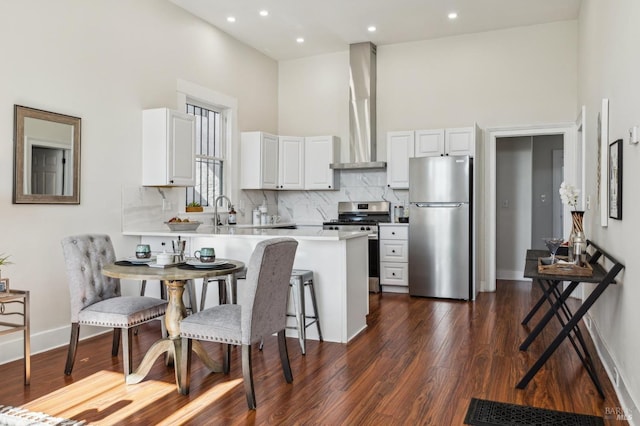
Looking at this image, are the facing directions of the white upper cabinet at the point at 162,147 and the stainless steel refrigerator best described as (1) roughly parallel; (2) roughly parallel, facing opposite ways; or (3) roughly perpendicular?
roughly perpendicular

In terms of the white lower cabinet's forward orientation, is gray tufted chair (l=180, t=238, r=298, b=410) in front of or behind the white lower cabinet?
in front

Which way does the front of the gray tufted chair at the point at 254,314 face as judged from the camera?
facing away from the viewer and to the left of the viewer

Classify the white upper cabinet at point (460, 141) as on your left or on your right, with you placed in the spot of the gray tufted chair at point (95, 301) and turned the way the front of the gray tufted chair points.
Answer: on your left

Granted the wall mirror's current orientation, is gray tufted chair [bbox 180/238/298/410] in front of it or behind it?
in front

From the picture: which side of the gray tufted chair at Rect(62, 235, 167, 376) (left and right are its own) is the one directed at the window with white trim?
left

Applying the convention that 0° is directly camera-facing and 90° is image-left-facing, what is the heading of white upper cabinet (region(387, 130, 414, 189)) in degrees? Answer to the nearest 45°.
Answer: approximately 0°

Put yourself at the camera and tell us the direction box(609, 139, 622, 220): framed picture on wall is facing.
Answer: facing to the left of the viewer

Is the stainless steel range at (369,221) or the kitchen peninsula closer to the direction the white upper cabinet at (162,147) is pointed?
the kitchen peninsula
